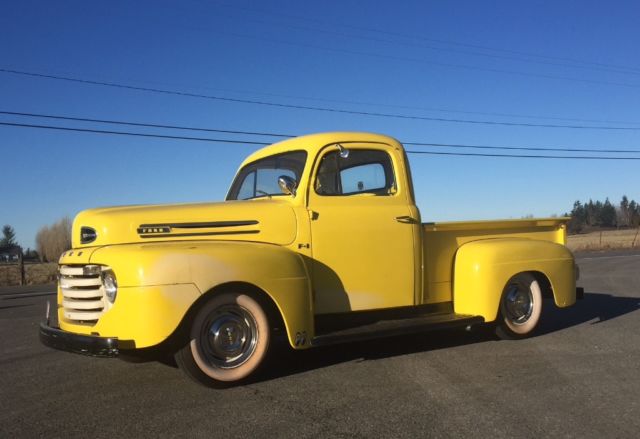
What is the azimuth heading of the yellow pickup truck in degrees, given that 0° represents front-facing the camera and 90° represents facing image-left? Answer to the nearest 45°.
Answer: approximately 45°
